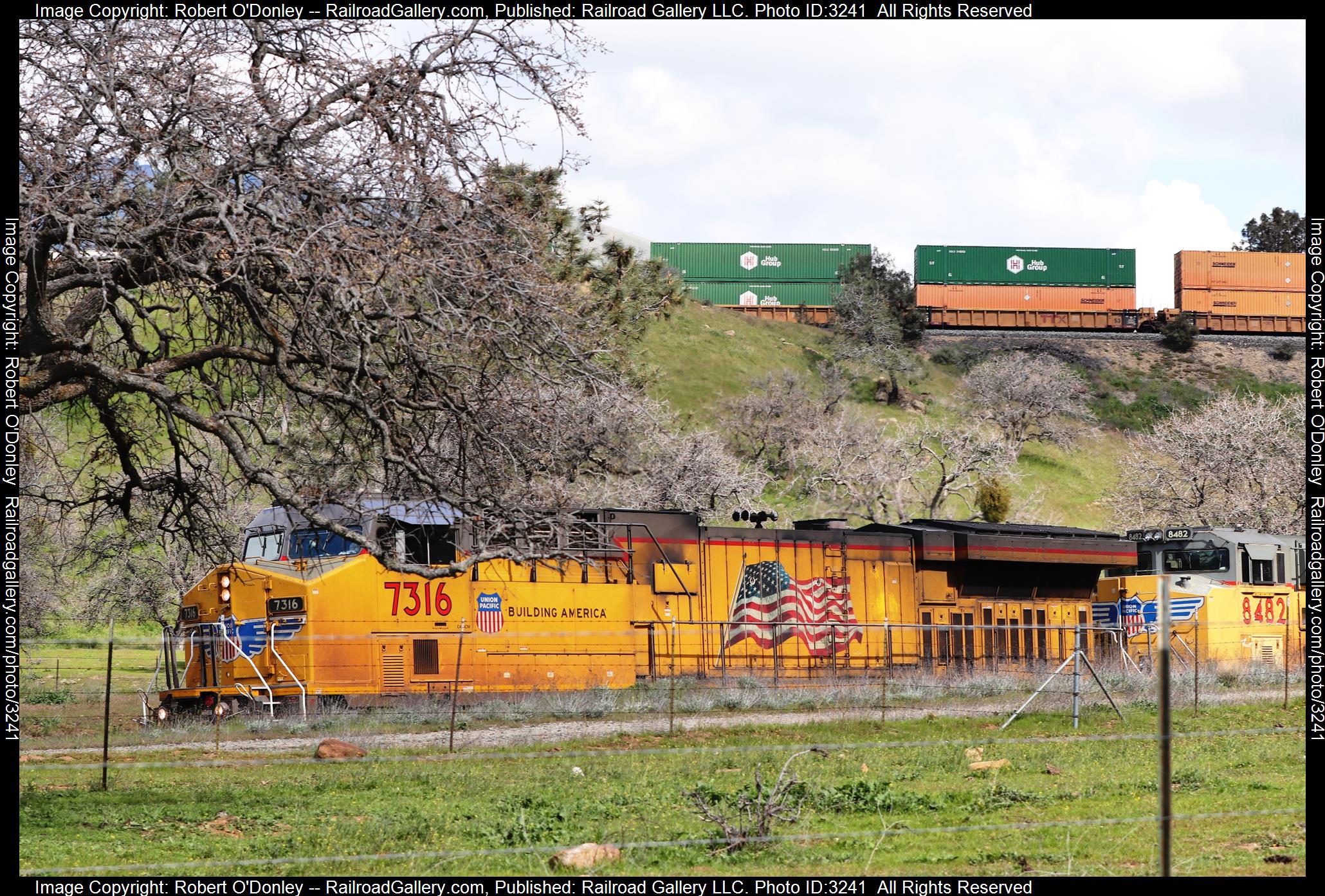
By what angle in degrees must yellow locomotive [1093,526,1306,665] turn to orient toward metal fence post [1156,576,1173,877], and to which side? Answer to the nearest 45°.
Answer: approximately 45° to its left

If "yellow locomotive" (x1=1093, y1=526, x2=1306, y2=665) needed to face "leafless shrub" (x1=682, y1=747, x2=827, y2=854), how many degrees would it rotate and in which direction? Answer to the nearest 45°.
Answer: approximately 45° to its left

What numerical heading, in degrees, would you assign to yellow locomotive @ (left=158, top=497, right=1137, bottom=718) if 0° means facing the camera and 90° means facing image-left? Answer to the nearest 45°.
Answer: approximately 45°

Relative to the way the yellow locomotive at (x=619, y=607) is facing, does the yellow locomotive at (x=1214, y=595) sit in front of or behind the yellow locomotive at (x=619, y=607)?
behind

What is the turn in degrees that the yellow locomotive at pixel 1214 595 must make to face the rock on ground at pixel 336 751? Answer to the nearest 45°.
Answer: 0° — it already faces it

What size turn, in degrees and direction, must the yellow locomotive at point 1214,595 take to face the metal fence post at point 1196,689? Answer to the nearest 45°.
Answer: approximately 45° to its left

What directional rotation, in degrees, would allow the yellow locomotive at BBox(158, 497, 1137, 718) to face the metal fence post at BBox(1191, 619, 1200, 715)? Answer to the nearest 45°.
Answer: approximately 135° to its left

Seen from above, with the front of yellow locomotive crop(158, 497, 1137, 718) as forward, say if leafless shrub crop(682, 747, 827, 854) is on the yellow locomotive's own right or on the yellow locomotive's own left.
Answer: on the yellow locomotive's own left
